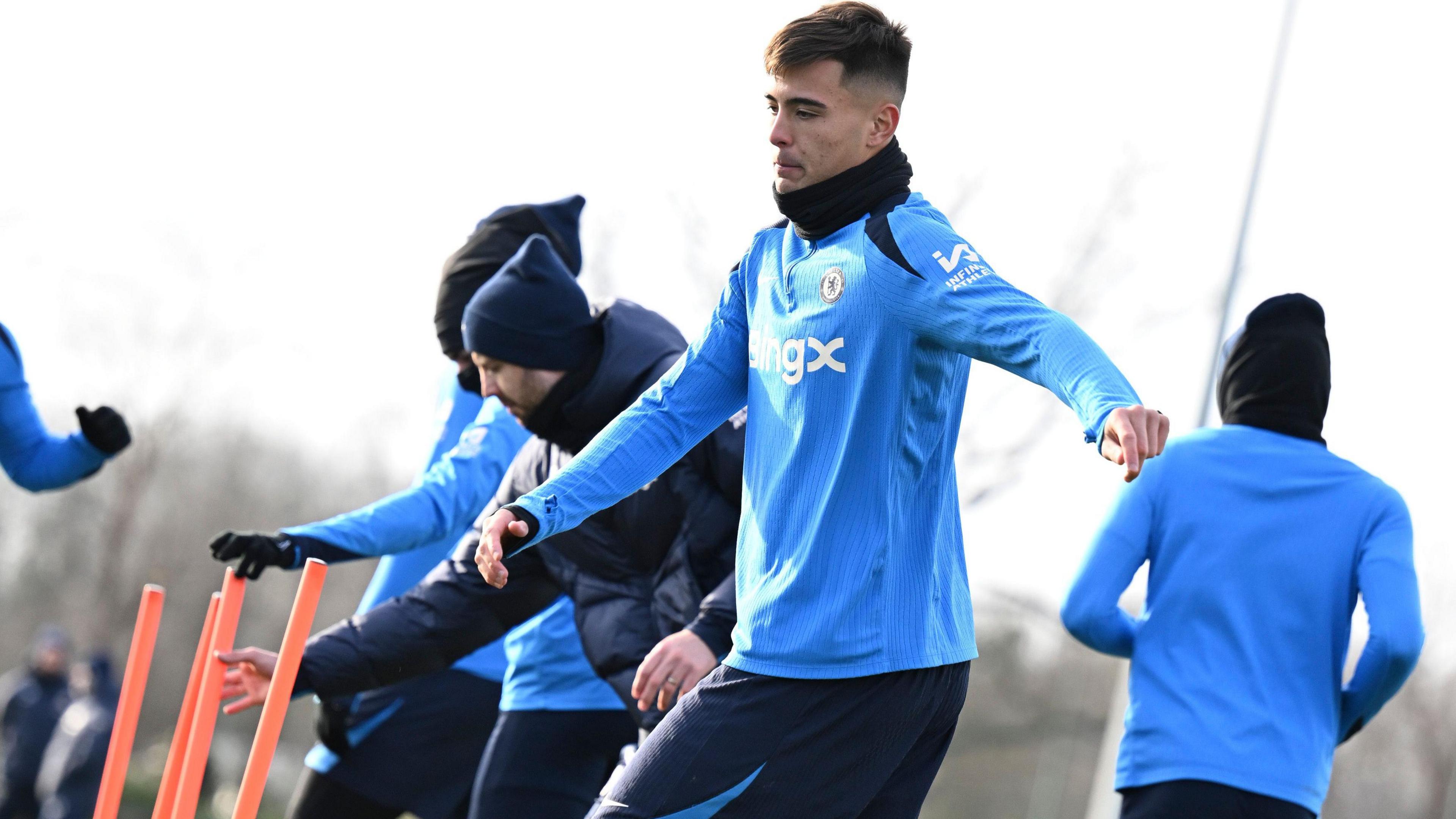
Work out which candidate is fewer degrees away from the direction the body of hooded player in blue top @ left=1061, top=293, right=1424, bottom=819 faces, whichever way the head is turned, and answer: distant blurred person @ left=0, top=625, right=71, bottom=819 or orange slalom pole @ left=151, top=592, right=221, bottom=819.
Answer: the distant blurred person

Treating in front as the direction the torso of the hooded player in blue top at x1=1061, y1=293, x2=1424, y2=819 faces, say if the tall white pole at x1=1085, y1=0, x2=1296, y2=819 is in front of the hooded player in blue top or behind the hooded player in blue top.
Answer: in front

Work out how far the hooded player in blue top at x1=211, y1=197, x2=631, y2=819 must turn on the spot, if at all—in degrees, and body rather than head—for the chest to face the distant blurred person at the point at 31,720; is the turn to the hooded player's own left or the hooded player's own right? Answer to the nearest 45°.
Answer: approximately 90° to the hooded player's own right

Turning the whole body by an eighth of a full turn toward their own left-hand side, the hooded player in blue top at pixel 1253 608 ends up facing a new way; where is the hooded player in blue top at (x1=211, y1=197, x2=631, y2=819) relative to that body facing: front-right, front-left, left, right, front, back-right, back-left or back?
front-left

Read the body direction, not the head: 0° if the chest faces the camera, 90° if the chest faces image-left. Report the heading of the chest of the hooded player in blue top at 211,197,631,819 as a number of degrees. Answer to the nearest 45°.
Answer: approximately 90°

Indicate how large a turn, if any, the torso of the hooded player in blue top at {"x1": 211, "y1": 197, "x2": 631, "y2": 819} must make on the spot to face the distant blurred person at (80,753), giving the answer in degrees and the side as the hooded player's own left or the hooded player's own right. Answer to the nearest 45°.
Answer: approximately 90° to the hooded player's own right

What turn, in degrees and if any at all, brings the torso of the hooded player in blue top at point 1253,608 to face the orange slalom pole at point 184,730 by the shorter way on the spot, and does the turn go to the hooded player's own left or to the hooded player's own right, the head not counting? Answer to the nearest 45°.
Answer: approximately 90° to the hooded player's own left

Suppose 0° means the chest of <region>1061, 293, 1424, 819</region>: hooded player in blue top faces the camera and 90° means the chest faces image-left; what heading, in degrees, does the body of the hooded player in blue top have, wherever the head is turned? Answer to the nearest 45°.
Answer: approximately 180°

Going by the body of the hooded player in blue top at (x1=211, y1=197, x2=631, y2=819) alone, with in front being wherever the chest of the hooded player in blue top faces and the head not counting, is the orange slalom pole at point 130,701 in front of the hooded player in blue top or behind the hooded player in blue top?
in front

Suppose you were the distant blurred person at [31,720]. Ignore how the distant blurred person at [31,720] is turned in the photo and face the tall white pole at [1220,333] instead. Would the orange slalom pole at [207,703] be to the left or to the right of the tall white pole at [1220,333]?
right

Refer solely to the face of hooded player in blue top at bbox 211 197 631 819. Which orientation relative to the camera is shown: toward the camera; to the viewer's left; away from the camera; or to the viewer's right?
to the viewer's left

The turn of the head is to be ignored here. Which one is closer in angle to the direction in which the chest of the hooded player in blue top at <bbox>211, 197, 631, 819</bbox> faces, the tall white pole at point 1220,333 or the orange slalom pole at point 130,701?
the orange slalom pole
